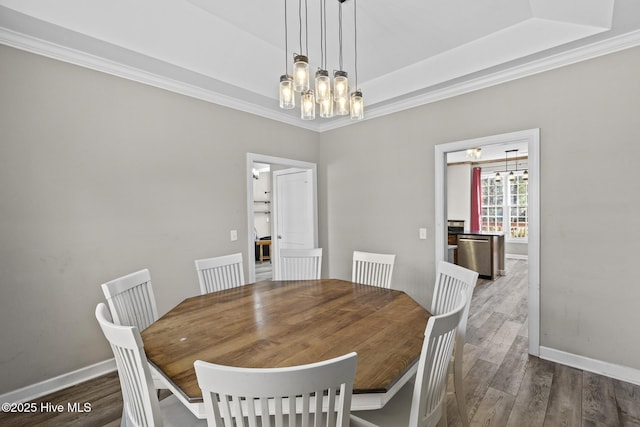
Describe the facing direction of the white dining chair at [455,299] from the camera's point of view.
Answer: facing the viewer and to the left of the viewer

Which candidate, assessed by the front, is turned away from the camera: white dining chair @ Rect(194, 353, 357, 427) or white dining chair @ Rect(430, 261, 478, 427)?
white dining chair @ Rect(194, 353, 357, 427)

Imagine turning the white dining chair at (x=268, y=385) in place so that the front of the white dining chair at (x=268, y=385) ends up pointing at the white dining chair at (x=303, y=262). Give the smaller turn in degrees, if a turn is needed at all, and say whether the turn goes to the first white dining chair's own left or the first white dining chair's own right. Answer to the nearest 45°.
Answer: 0° — it already faces it

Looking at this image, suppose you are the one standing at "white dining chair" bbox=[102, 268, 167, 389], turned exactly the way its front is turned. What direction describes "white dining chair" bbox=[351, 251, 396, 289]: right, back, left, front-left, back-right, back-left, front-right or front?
front-left

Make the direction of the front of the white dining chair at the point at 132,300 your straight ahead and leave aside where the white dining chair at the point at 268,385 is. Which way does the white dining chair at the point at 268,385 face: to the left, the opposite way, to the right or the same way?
to the left

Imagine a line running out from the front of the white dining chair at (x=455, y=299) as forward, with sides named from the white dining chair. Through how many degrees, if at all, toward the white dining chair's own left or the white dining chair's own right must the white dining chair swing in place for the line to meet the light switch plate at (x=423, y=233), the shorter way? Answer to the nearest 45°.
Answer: approximately 135° to the white dining chair's own right

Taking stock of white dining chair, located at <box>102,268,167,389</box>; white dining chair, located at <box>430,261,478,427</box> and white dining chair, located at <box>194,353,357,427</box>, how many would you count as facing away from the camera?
1

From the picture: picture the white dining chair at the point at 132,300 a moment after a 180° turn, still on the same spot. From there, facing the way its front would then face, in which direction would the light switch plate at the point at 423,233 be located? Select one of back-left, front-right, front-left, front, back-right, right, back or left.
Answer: back-right

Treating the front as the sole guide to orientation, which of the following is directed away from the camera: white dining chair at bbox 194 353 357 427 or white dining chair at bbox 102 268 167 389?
white dining chair at bbox 194 353 357 427

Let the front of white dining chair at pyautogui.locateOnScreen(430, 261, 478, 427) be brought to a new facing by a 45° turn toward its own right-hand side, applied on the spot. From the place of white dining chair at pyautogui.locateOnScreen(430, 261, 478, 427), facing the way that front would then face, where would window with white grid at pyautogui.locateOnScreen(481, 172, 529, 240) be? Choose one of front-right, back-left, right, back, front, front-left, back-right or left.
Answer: right

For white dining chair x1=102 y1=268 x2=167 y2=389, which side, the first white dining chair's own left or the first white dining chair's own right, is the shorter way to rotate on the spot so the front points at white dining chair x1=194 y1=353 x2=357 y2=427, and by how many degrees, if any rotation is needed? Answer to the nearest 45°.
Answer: approximately 45° to the first white dining chair's own right

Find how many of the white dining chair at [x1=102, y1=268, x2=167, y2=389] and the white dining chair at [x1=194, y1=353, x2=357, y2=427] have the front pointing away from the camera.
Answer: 1

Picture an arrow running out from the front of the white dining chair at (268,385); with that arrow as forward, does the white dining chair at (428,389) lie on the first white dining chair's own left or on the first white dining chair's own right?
on the first white dining chair's own right

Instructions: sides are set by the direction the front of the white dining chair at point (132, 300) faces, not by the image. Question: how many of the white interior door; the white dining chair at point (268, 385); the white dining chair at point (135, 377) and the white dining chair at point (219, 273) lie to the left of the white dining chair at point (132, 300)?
2

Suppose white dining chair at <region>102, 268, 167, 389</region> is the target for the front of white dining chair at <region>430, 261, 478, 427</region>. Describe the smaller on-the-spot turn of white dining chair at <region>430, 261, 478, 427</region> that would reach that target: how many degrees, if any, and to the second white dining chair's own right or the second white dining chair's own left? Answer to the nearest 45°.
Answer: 0° — it already faces it

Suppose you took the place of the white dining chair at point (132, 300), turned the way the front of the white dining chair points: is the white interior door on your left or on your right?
on your left

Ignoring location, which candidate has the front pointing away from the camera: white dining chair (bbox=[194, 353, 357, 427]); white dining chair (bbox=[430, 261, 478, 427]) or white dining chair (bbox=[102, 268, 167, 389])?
white dining chair (bbox=[194, 353, 357, 427])

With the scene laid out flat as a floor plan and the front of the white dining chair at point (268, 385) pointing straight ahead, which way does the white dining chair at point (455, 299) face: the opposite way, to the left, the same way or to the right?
to the left

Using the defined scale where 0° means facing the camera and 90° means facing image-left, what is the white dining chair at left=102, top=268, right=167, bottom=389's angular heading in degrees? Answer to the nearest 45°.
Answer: approximately 315°

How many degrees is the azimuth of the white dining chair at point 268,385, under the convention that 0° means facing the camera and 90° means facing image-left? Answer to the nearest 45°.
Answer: approximately 180°
